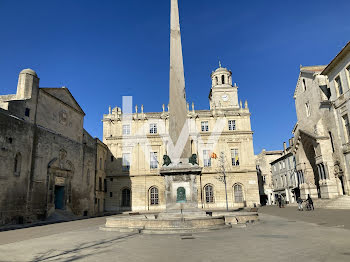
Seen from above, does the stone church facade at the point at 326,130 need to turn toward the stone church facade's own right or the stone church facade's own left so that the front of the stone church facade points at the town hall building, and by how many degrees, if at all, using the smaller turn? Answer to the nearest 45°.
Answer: approximately 45° to the stone church facade's own right

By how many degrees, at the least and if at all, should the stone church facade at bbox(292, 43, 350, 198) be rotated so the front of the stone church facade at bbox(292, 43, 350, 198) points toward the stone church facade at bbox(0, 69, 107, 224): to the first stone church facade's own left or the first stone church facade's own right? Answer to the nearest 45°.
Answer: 0° — it already faces it

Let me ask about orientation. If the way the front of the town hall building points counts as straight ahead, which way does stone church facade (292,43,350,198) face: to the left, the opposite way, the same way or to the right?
to the right

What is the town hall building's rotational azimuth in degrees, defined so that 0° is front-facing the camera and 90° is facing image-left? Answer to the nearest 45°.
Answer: approximately 0°

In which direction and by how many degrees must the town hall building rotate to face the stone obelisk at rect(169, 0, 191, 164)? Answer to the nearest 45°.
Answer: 0° — it already faces it

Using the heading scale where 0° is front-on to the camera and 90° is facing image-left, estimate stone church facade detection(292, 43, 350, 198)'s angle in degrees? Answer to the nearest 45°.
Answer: approximately 45°
